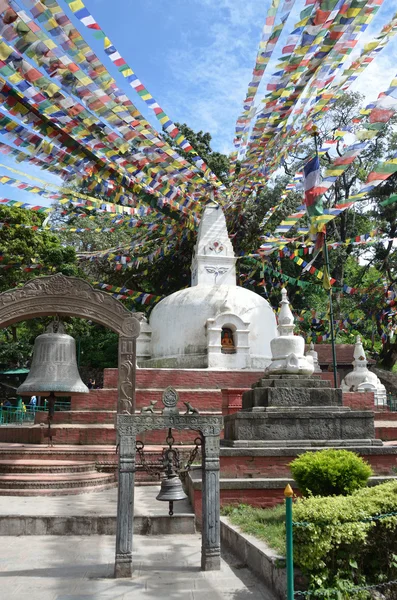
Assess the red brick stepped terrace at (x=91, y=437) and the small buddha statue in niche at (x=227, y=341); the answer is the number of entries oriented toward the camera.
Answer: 2

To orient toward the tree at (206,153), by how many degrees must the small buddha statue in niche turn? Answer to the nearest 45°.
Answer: approximately 180°

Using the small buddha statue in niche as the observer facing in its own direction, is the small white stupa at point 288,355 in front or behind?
in front

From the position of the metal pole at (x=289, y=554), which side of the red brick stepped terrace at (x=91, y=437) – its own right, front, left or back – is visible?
front

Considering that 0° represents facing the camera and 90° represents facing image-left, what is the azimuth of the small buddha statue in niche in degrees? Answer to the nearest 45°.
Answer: approximately 0°

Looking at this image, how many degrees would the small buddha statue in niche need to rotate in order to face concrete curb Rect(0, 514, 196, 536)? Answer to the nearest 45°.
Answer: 0° — it already faces it

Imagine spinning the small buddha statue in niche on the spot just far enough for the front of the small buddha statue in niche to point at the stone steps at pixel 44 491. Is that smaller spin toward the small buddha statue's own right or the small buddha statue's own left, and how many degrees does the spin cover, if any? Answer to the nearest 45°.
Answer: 0° — it already faces it
